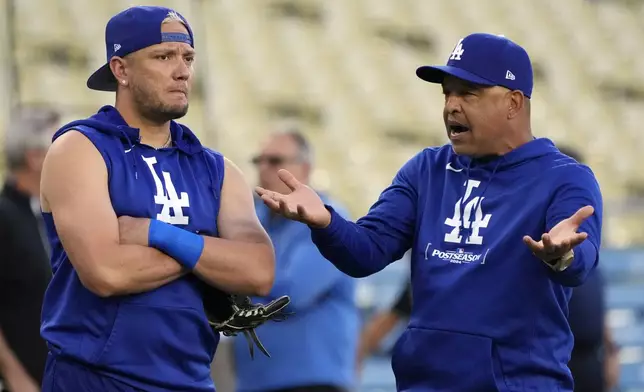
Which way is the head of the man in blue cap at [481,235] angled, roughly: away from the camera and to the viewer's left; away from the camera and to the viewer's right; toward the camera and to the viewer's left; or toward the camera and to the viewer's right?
toward the camera and to the viewer's left

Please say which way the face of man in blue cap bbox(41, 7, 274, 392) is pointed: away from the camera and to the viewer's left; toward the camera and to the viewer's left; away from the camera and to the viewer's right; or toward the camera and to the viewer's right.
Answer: toward the camera and to the viewer's right

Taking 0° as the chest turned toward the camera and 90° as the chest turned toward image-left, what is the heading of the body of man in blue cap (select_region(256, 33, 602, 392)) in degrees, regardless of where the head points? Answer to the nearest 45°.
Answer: approximately 45°

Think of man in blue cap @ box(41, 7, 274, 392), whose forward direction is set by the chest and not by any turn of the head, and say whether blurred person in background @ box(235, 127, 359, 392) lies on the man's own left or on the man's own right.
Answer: on the man's own left

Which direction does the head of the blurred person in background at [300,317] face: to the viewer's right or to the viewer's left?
to the viewer's left

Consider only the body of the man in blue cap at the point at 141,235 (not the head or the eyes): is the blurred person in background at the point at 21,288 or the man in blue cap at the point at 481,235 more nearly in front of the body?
the man in blue cap
